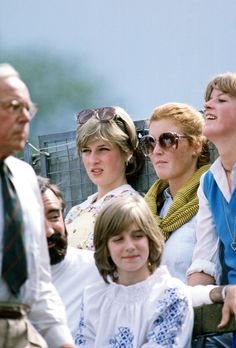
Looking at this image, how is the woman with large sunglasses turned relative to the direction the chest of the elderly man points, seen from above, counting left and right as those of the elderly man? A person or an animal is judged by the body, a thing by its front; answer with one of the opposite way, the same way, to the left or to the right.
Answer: to the right

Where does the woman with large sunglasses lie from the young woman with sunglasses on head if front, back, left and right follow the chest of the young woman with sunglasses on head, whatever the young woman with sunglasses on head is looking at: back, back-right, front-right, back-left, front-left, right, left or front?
left

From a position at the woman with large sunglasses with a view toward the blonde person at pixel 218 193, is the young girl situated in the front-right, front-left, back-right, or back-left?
front-right

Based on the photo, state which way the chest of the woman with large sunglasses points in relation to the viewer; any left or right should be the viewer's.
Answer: facing the viewer and to the left of the viewer

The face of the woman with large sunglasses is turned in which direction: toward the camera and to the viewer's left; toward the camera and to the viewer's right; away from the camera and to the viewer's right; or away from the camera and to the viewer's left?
toward the camera and to the viewer's left

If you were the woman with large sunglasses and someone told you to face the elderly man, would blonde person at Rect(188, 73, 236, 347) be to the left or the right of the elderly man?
left

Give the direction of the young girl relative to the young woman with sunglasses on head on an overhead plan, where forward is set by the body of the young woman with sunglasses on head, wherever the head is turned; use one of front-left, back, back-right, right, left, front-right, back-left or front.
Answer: front-left

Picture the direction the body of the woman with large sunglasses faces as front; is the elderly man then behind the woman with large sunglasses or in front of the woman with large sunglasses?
in front

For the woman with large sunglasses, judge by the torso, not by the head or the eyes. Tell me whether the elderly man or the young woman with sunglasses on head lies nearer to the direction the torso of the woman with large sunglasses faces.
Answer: the elderly man

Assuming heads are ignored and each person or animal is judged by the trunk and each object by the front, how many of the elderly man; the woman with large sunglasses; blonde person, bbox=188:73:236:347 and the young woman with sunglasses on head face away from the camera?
0

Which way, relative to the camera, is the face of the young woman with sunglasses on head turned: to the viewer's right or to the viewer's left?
to the viewer's left

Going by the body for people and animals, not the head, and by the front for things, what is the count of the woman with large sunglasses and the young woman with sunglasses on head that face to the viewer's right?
0

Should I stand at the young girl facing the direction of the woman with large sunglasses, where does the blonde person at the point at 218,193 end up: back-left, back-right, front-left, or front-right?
front-right

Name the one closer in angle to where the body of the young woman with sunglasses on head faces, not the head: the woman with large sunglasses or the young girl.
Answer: the young girl
